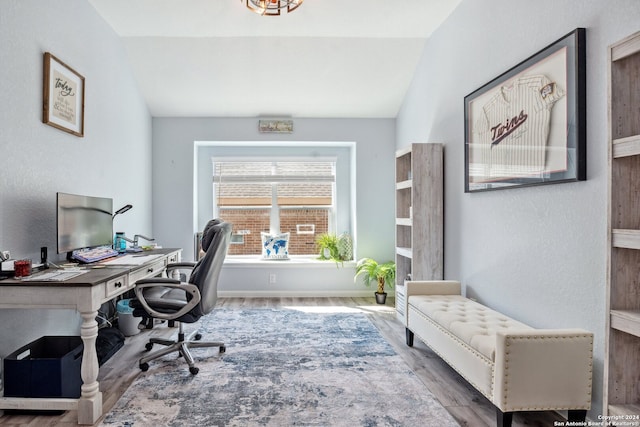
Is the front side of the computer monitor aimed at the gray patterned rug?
yes

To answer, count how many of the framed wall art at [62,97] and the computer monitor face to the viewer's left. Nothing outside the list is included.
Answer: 0

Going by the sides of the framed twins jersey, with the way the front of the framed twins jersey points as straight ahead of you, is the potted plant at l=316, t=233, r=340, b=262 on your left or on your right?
on your right

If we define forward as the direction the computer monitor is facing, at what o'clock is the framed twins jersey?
The framed twins jersey is roughly at 12 o'clock from the computer monitor.

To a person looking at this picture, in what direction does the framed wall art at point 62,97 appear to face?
facing the viewer and to the right of the viewer

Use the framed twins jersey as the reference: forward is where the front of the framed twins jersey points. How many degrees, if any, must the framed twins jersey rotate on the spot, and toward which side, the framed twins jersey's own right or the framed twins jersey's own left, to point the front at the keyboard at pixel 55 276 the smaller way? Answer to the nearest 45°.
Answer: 0° — it already faces it

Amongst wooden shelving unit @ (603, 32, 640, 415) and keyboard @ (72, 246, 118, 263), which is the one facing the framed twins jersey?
the keyboard

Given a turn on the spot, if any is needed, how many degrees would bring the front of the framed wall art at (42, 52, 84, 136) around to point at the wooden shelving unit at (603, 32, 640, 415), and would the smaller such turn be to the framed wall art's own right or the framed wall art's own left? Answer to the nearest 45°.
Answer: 0° — it already faces it

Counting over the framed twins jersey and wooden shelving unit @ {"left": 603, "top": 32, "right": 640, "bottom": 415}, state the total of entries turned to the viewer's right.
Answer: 0

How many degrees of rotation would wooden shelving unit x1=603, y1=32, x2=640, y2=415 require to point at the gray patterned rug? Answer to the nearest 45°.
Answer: approximately 45° to its right

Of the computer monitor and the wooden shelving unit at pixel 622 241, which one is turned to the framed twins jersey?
the computer monitor

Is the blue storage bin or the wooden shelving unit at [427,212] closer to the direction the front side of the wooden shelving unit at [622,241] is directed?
the blue storage bin

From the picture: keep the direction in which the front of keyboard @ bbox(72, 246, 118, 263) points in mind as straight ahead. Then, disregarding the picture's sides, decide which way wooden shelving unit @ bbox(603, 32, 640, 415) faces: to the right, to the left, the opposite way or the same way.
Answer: the opposite way

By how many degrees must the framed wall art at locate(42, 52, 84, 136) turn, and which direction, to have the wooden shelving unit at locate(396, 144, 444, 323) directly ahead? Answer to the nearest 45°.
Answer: approximately 45° to its left

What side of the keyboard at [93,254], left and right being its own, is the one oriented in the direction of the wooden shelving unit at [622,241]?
front

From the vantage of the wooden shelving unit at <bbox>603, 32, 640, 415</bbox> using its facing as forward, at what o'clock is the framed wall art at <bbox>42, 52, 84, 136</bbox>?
The framed wall art is roughly at 1 o'clock from the wooden shelving unit.

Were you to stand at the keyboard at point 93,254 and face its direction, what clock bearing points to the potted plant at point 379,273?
The potted plant is roughly at 10 o'clock from the keyboard.

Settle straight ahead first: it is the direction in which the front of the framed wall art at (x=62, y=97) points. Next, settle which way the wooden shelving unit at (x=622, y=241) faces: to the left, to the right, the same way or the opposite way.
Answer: the opposite way
